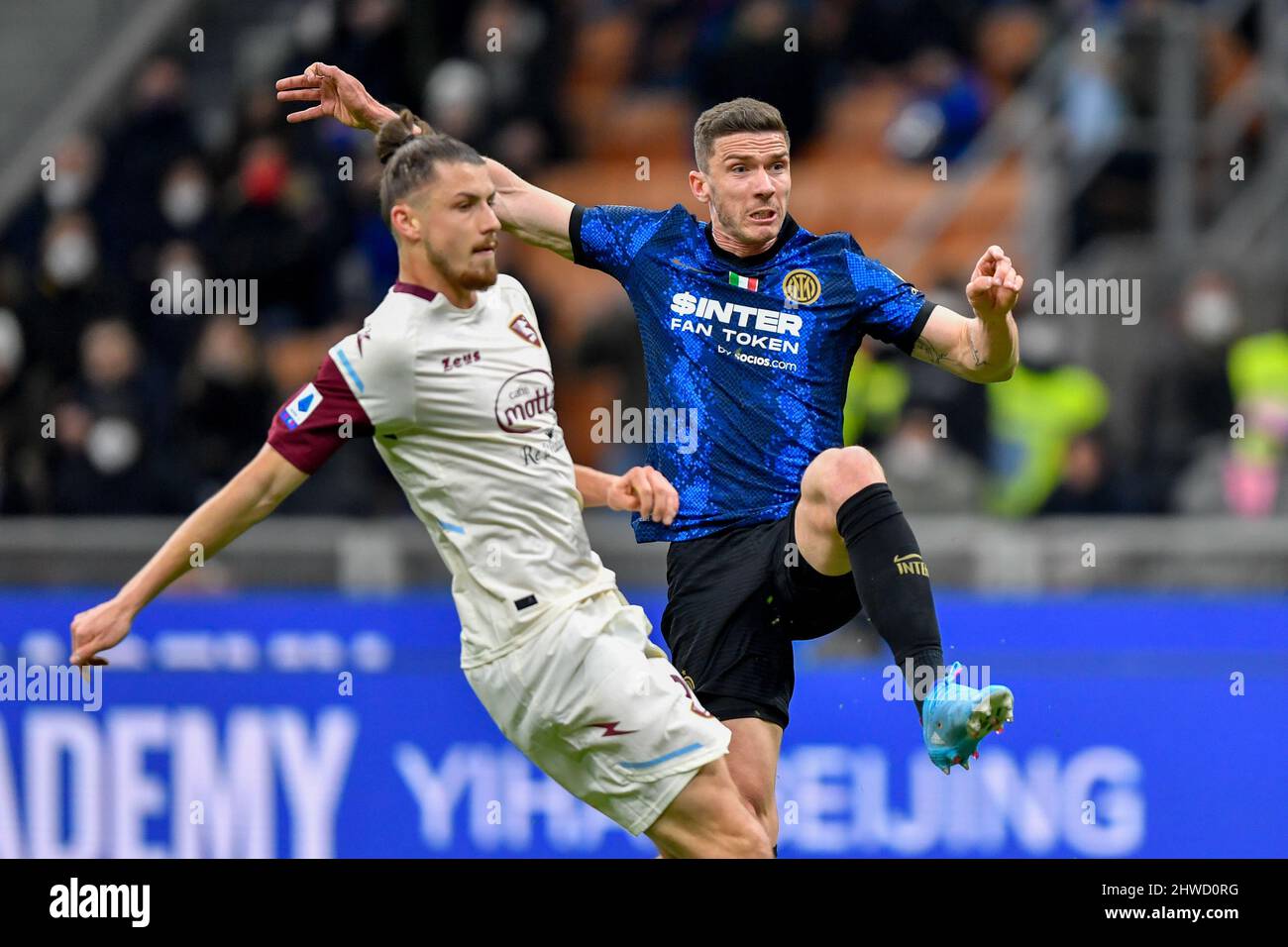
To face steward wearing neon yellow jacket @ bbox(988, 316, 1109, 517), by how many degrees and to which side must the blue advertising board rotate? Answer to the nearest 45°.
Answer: approximately 135° to its left

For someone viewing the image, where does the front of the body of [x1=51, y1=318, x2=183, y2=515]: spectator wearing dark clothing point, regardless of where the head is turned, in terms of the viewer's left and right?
facing the viewer

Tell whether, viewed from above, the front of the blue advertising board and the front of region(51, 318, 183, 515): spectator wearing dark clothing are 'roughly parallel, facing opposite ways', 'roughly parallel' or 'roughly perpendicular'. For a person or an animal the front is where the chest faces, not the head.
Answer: roughly parallel

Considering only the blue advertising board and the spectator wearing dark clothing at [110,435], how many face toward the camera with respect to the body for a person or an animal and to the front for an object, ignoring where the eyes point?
2

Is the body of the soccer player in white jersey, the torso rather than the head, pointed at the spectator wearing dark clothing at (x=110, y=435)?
no

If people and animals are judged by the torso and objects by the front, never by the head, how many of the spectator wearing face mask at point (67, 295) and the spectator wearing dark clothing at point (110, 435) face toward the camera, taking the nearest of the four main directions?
2

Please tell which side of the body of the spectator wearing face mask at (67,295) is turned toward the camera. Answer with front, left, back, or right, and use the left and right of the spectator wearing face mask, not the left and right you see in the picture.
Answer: front

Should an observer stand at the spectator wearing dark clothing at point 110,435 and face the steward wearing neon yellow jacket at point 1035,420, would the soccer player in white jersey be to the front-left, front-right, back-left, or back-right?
front-right

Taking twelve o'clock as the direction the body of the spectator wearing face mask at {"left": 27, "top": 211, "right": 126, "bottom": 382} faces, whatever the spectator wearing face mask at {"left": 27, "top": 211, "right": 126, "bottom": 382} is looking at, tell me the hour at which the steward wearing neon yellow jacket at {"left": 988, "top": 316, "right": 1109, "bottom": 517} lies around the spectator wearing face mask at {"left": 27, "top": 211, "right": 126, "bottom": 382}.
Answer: the steward wearing neon yellow jacket at {"left": 988, "top": 316, "right": 1109, "bottom": 517} is roughly at 10 o'clock from the spectator wearing face mask at {"left": 27, "top": 211, "right": 126, "bottom": 382}.

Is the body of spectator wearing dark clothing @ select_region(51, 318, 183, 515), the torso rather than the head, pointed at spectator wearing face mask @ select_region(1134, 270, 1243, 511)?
no

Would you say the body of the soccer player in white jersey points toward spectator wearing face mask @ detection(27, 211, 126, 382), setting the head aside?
no
